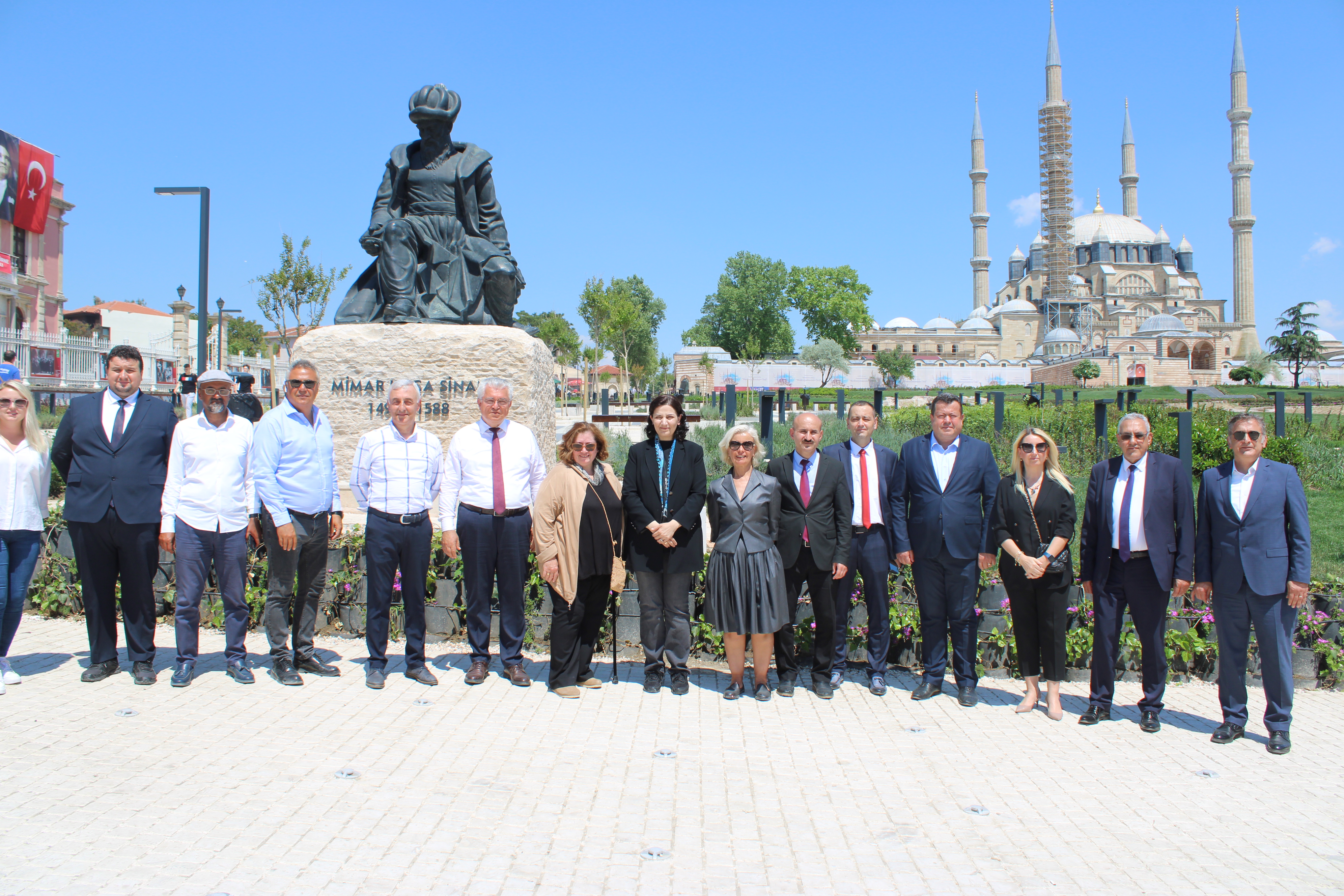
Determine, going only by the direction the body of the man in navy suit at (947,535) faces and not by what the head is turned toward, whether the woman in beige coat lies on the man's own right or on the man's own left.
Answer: on the man's own right

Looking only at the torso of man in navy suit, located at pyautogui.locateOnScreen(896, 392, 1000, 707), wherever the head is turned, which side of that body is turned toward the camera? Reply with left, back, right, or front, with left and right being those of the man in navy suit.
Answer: front

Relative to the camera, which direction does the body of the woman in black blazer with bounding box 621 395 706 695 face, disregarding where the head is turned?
toward the camera

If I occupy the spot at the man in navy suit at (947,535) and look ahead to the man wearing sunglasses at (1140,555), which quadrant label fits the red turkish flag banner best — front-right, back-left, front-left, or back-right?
back-left

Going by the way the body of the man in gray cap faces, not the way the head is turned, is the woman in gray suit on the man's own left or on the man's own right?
on the man's own left

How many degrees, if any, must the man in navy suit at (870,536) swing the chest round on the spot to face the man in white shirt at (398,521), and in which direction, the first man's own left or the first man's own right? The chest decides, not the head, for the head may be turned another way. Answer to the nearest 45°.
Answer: approximately 90° to the first man's own right

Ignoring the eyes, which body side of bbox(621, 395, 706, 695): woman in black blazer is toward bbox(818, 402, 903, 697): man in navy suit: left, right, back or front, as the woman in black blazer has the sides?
left

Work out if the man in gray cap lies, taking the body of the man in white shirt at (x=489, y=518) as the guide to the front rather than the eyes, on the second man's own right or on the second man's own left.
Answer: on the second man's own right
